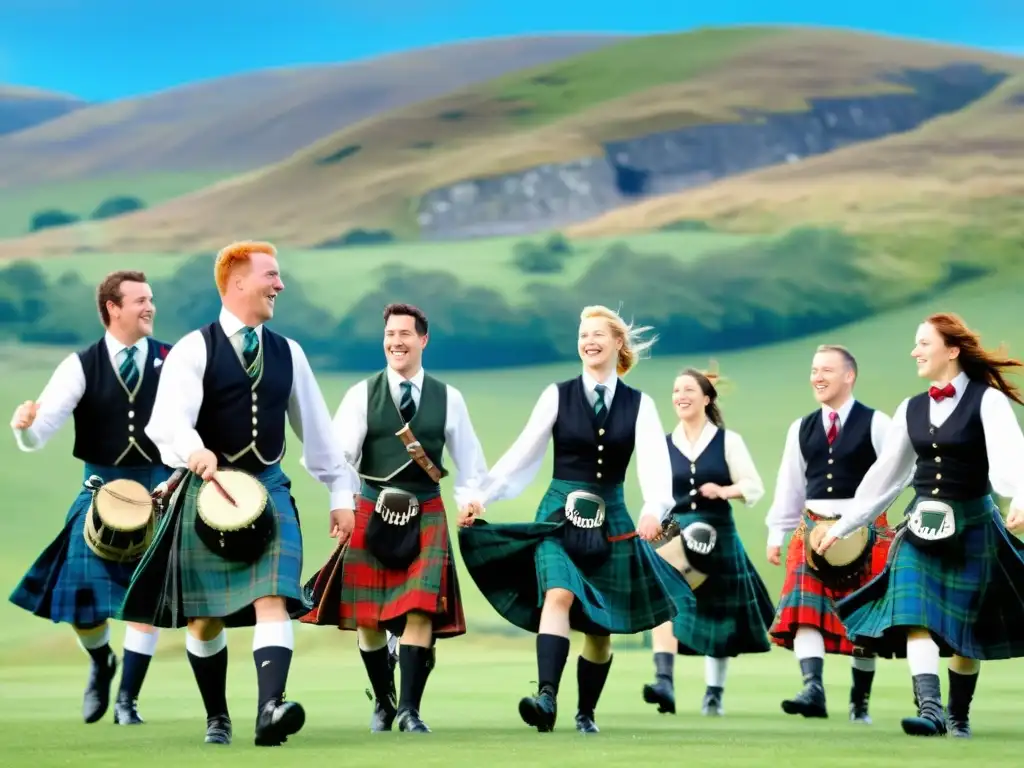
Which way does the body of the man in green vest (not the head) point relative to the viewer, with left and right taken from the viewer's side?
facing the viewer

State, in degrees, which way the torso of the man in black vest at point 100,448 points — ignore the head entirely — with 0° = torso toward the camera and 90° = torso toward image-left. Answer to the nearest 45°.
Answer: approximately 315°

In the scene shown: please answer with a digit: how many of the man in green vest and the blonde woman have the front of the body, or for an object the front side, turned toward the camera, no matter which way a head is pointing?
2

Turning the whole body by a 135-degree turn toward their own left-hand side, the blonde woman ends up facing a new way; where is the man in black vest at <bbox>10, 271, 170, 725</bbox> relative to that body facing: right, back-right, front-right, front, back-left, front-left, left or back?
back-left

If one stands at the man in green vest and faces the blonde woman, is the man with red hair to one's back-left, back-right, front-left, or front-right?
back-right

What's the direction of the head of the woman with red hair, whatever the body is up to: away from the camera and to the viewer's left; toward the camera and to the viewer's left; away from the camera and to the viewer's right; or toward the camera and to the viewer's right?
toward the camera and to the viewer's left

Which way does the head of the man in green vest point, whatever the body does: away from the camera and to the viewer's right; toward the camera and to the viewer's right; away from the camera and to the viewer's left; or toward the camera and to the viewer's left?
toward the camera and to the viewer's left

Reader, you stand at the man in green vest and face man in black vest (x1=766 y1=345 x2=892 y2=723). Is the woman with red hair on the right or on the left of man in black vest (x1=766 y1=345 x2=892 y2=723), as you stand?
right

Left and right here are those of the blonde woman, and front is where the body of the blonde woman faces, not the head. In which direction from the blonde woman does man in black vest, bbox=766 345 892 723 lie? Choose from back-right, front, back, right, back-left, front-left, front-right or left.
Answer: back-left

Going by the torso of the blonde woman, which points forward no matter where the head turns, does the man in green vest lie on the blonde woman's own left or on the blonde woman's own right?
on the blonde woman's own right

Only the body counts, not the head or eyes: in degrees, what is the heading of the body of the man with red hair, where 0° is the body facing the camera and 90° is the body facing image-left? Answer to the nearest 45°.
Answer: approximately 315°

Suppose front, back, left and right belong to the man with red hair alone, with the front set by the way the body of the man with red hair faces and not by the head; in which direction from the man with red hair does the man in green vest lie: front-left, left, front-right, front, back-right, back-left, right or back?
left

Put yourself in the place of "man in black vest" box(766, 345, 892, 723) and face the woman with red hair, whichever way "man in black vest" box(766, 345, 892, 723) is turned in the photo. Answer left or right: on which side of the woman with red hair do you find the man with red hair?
right
